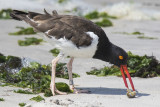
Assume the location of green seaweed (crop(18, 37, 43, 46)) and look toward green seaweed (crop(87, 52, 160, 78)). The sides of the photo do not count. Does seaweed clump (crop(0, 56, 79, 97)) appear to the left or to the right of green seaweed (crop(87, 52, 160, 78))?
right

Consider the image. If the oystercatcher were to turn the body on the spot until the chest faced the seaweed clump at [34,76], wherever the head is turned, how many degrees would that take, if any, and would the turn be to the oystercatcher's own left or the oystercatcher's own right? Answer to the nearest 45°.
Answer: approximately 135° to the oystercatcher's own left

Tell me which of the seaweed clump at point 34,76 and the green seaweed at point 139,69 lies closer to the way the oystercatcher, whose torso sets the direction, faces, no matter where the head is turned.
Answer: the green seaweed

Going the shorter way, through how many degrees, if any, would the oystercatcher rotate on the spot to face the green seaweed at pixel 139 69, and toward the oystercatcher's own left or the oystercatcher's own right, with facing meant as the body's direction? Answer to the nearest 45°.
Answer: approximately 45° to the oystercatcher's own left

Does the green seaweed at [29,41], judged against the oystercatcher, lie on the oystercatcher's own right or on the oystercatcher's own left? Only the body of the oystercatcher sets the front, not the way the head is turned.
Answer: on the oystercatcher's own left

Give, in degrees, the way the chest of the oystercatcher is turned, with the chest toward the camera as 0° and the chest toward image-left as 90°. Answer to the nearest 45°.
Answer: approximately 270°
